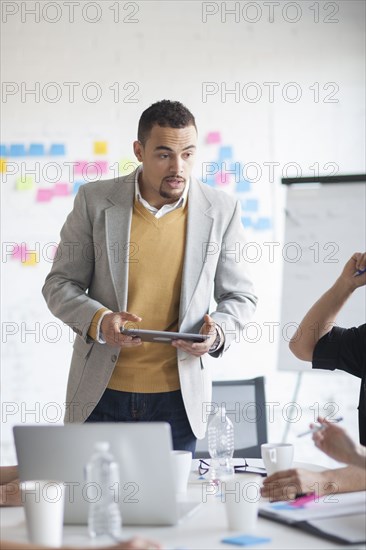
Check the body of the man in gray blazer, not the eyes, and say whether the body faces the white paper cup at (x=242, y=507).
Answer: yes

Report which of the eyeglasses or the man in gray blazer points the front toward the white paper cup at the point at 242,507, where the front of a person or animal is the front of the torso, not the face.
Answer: the man in gray blazer

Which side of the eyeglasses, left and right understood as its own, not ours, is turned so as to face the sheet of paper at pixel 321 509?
left

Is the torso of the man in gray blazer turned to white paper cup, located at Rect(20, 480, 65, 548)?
yes

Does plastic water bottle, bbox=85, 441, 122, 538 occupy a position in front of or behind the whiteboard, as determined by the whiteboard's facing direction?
in front

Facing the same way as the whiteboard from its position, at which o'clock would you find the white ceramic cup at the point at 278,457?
The white ceramic cup is roughly at 12 o'clock from the whiteboard.

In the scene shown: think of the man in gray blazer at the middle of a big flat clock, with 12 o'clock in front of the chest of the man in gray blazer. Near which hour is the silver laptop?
The silver laptop is roughly at 12 o'clock from the man in gray blazer.

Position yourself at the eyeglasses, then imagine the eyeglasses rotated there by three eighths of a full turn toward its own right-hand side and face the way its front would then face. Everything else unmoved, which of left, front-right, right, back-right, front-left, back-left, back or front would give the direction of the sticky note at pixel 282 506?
back-right

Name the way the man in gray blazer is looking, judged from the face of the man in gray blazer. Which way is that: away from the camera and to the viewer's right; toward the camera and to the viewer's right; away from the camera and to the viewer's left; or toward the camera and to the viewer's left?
toward the camera and to the viewer's right
